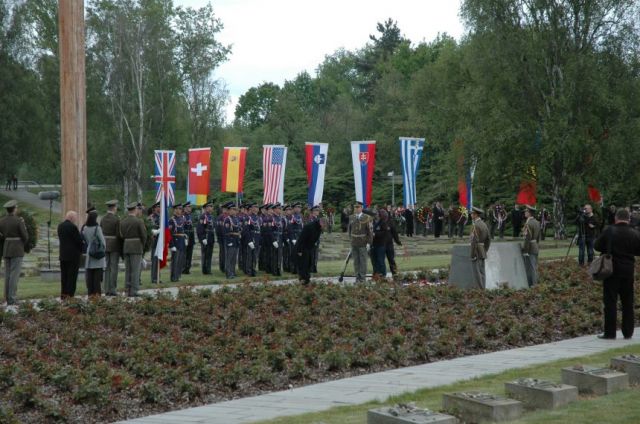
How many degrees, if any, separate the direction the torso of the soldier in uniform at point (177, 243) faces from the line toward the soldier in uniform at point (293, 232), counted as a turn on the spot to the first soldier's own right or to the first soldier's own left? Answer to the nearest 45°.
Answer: approximately 90° to the first soldier's own left

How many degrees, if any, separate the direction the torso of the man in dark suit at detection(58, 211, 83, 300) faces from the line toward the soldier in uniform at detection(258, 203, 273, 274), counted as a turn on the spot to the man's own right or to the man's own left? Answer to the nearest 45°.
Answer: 0° — they already face them
